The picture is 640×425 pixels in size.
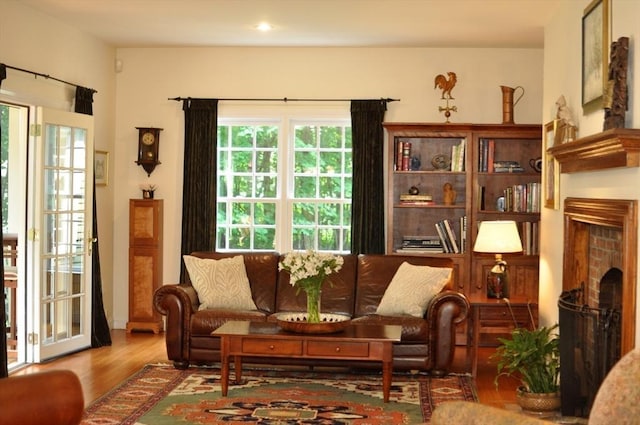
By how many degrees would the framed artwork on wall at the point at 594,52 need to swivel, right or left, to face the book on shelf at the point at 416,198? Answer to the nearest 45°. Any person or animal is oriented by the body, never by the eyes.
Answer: approximately 45° to its right

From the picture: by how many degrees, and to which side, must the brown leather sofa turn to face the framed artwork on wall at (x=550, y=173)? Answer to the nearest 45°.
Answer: approximately 90° to its left

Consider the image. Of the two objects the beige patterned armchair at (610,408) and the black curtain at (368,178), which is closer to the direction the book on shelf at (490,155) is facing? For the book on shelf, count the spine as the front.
the beige patterned armchair

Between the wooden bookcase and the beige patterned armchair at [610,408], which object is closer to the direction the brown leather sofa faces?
the beige patterned armchair

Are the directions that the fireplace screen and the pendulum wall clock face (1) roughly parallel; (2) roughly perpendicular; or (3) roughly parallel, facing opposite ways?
roughly perpendicular

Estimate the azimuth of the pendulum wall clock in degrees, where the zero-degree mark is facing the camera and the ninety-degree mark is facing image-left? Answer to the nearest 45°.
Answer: approximately 0°

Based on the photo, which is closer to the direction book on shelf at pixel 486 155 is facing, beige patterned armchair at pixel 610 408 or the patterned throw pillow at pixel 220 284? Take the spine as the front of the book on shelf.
the beige patterned armchair

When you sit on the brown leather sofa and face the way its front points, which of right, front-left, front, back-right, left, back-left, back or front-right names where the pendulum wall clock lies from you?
back-right

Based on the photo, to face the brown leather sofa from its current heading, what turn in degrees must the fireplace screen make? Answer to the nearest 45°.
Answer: approximately 90° to its right
